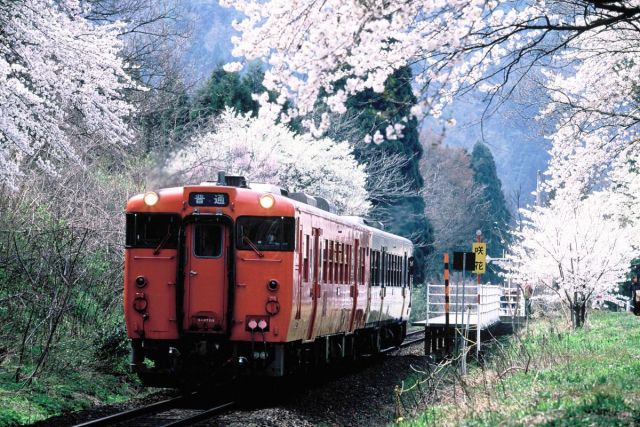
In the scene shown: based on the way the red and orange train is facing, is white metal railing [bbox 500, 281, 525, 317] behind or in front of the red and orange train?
behind

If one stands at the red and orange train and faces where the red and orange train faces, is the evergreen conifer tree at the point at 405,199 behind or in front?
behind

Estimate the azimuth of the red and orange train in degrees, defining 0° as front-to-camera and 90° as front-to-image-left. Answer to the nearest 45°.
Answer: approximately 0°

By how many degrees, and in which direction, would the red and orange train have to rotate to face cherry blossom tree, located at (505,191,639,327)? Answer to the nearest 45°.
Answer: approximately 135° to its left

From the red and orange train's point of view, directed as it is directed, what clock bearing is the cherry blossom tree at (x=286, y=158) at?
The cherry blossom tree is roughly at 6 o'clock from the red and orange train.
